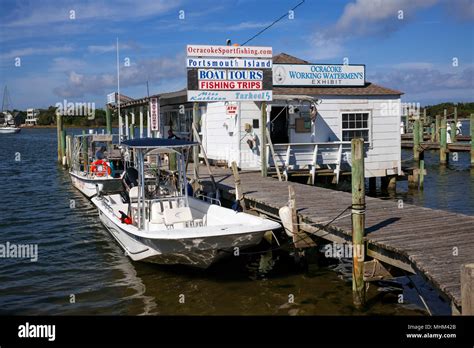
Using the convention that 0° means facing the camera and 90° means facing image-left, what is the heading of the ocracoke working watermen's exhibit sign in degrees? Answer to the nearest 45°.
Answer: approximately 0°

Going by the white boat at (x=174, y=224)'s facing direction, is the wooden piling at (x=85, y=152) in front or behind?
behind

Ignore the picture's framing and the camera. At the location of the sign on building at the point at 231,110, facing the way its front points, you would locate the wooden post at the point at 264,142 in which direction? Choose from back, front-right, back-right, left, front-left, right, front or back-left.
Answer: front-left

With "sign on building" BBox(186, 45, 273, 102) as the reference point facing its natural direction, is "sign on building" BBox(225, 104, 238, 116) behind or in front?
behind

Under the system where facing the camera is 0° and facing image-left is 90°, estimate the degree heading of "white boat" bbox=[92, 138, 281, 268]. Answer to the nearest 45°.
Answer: approximately 315°

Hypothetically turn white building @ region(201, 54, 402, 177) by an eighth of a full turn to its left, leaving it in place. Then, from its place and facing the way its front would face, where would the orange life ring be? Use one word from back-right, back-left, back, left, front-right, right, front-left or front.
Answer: back-right

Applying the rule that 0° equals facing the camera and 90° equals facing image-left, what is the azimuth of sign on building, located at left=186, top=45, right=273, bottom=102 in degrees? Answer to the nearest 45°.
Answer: approximately 0°
